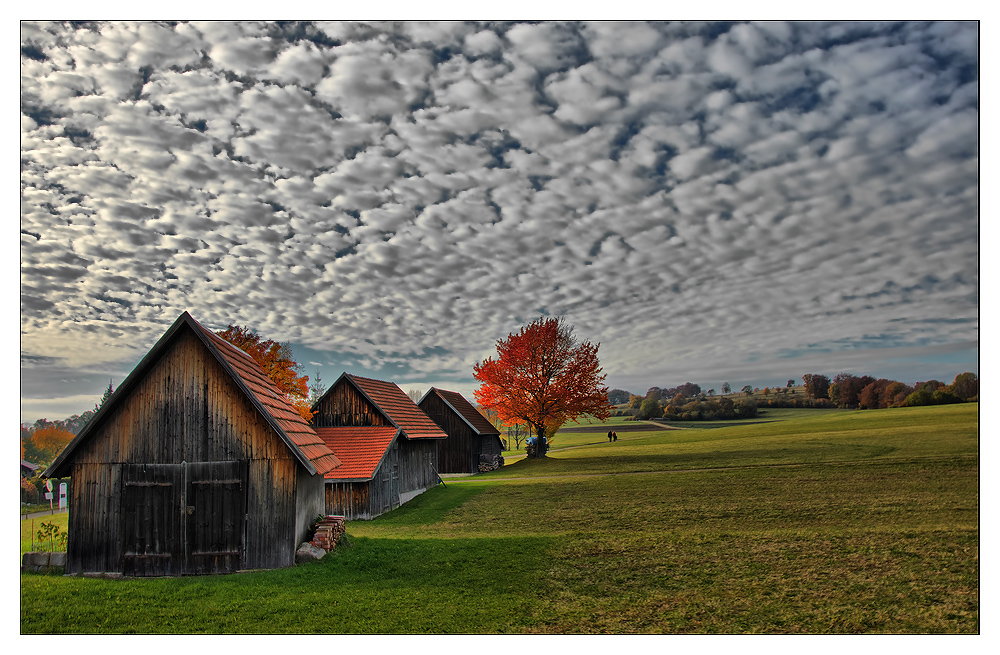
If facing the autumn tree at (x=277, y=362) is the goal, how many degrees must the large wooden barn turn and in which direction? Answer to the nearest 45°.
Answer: approximately 180°

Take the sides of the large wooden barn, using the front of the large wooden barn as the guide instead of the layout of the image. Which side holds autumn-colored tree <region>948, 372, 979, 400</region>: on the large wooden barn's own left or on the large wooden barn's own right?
on the large wooden barn's own left

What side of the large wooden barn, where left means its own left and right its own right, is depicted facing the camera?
front

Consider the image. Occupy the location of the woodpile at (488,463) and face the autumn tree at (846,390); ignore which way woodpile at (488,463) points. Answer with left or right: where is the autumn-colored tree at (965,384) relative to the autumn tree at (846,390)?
right

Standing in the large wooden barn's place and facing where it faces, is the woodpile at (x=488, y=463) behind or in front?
behind
